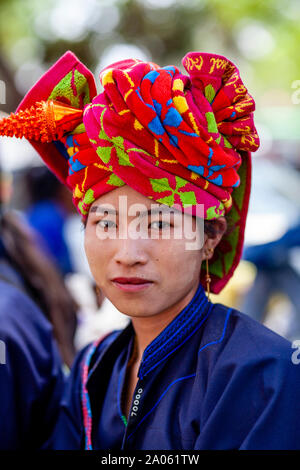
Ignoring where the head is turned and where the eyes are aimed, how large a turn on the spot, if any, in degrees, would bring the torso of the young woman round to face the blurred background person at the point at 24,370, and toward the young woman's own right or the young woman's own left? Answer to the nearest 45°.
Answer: approximately 90° to the young woman's own right

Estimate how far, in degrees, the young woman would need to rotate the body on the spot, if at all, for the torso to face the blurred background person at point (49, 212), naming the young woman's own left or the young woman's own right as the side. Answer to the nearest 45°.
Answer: approximately 135° to the young woman's own right

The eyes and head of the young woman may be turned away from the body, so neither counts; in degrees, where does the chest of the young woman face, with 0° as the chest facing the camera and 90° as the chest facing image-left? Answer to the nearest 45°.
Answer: approximately 45°
